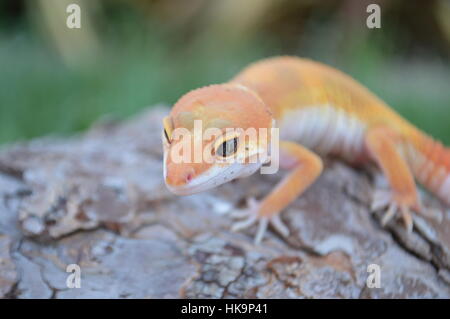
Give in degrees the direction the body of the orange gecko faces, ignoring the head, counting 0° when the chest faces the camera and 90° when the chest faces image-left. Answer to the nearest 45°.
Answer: approximately 45°
